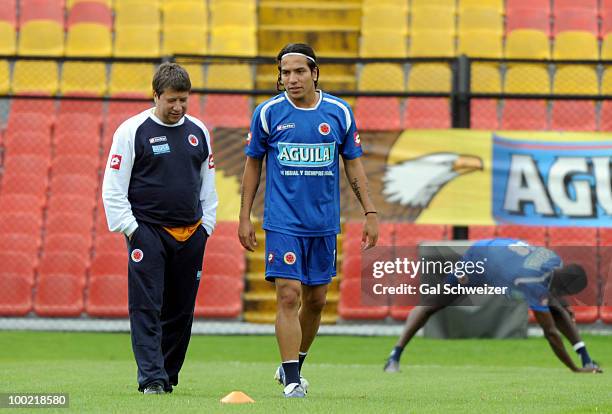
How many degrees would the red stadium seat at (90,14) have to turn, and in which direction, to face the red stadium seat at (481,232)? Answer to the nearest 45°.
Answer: approximately 45° to its left

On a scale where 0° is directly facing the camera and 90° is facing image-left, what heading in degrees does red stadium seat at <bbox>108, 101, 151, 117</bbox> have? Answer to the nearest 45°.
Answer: approximately 0°

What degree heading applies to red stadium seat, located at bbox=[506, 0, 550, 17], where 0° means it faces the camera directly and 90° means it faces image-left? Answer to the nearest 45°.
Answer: approximately 0°
